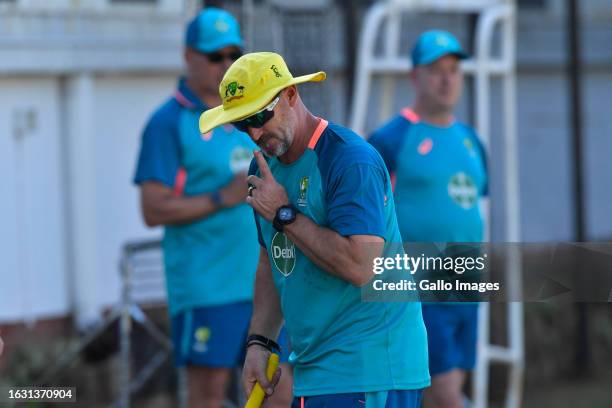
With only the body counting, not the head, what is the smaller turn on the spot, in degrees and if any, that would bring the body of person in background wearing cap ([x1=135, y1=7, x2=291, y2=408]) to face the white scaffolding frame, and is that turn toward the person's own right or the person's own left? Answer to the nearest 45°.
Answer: approximately 90° to the person's own left

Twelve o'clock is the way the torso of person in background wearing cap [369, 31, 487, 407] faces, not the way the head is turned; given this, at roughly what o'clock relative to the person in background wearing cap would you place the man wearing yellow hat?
The man wearing yellow hat is roughly at 2 o'clock from the person in background wearing cap.

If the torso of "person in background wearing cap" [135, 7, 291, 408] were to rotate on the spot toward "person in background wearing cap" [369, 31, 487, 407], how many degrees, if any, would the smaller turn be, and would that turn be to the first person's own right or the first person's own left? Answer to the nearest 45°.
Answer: approximately 45° to the first person's own left

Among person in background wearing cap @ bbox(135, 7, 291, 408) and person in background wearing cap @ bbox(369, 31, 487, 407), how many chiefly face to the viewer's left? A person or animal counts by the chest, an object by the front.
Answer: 0

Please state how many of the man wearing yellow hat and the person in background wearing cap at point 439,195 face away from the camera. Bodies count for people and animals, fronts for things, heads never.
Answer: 0

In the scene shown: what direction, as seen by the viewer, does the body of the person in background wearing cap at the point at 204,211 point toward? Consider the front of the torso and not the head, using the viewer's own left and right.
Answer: facing the viewer and to the right of the viewer

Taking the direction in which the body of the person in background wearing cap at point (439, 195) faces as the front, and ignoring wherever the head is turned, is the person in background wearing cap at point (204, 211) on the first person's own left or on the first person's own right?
on the first person's own right

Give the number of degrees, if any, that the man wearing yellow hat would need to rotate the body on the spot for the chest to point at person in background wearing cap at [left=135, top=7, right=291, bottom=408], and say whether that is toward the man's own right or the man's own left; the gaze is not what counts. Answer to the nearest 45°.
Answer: approximately 135° to the man's own right

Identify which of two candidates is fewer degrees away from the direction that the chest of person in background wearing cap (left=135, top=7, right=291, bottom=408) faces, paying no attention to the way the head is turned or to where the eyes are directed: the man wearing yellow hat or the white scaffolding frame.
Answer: the man wearing yellow hat
